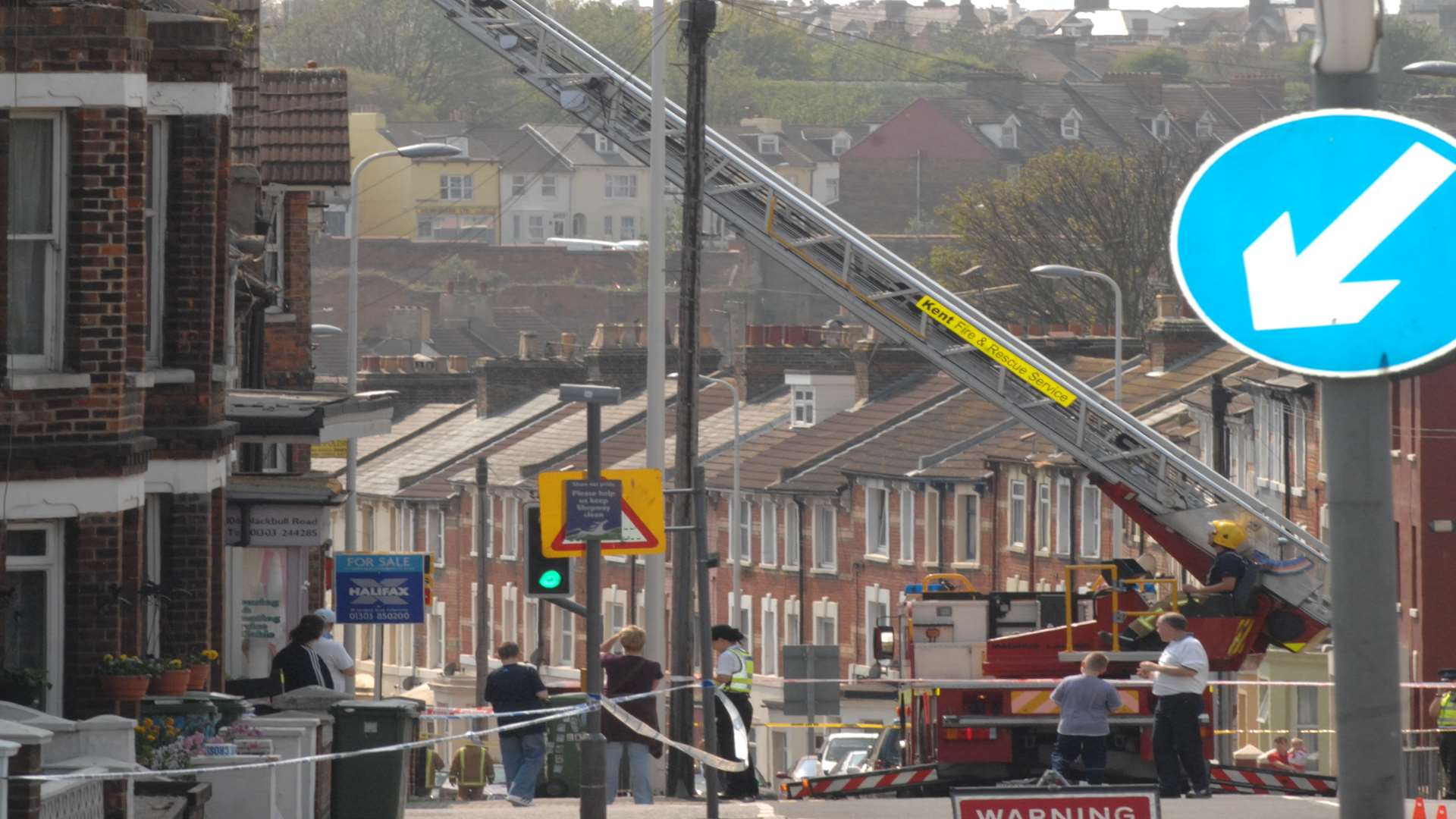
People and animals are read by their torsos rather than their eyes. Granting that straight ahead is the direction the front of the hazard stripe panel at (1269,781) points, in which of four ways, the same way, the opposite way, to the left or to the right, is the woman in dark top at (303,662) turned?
the opposite way

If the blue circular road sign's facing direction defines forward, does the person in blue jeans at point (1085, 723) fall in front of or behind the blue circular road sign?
behind

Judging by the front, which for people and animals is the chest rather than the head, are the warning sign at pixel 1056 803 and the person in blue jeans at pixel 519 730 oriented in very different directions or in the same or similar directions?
very different directions

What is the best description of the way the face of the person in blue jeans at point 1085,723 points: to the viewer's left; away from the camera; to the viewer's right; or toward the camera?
away from the camera

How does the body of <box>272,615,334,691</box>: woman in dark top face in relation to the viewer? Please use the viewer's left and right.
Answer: facing away from the viewer and to the right of the viewer

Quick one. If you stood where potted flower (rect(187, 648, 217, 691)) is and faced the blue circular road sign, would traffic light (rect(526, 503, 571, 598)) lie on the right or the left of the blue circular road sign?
left

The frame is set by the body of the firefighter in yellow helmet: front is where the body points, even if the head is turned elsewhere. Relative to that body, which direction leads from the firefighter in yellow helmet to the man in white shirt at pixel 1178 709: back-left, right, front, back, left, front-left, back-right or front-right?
left

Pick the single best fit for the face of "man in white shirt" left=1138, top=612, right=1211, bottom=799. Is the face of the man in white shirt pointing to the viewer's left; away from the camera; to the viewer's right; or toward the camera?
to the viewer's left

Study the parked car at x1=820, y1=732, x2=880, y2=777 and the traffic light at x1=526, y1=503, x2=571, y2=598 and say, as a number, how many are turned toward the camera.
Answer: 2
